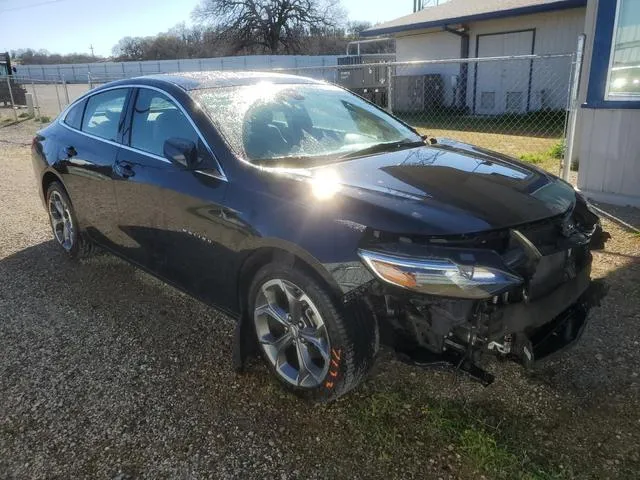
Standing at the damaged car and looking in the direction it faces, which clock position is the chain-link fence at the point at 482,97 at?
The chain-link fence is roughly at 8 o'clock from the damaged car.

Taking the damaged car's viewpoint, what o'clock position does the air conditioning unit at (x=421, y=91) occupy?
The air conditioning unit is roughly at 8 o'clock from the damaged car.

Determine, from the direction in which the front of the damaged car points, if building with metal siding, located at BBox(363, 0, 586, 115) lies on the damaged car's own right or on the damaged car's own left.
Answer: on the damaged car's own left

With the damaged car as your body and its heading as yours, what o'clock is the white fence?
The white fence is roughly at 7 o'clock from the damaged car.

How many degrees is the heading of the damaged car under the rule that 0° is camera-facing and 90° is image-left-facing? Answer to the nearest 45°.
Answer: approximately 315°
